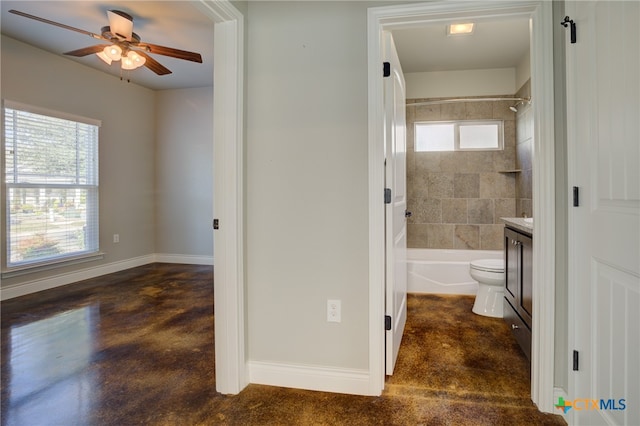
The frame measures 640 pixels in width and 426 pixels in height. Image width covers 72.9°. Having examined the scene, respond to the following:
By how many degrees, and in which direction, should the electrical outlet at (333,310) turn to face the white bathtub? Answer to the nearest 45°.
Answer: approximately 135° to its left

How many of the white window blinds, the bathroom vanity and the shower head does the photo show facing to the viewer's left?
2

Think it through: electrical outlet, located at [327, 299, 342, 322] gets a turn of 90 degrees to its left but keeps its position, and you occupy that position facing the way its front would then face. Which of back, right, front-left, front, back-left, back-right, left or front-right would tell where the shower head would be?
front-left

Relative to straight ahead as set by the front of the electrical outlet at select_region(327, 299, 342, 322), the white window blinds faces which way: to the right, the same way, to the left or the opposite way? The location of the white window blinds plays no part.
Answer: to the left

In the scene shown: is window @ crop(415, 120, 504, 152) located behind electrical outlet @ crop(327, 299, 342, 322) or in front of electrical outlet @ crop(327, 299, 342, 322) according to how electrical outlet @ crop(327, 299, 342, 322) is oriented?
behind

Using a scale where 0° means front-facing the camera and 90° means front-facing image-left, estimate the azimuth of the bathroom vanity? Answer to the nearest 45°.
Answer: approximately 90°

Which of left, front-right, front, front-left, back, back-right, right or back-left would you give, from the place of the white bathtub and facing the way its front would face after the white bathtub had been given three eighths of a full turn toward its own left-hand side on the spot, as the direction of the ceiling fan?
back

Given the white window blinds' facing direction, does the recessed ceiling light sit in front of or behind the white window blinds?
in front

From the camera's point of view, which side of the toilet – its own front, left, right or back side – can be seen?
left

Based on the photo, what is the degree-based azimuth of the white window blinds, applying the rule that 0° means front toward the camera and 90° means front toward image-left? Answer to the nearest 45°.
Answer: approximately 315°

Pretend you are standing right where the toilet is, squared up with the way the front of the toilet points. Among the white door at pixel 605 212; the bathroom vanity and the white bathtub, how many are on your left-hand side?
2

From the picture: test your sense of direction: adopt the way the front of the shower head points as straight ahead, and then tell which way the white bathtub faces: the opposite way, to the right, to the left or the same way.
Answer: to the left
